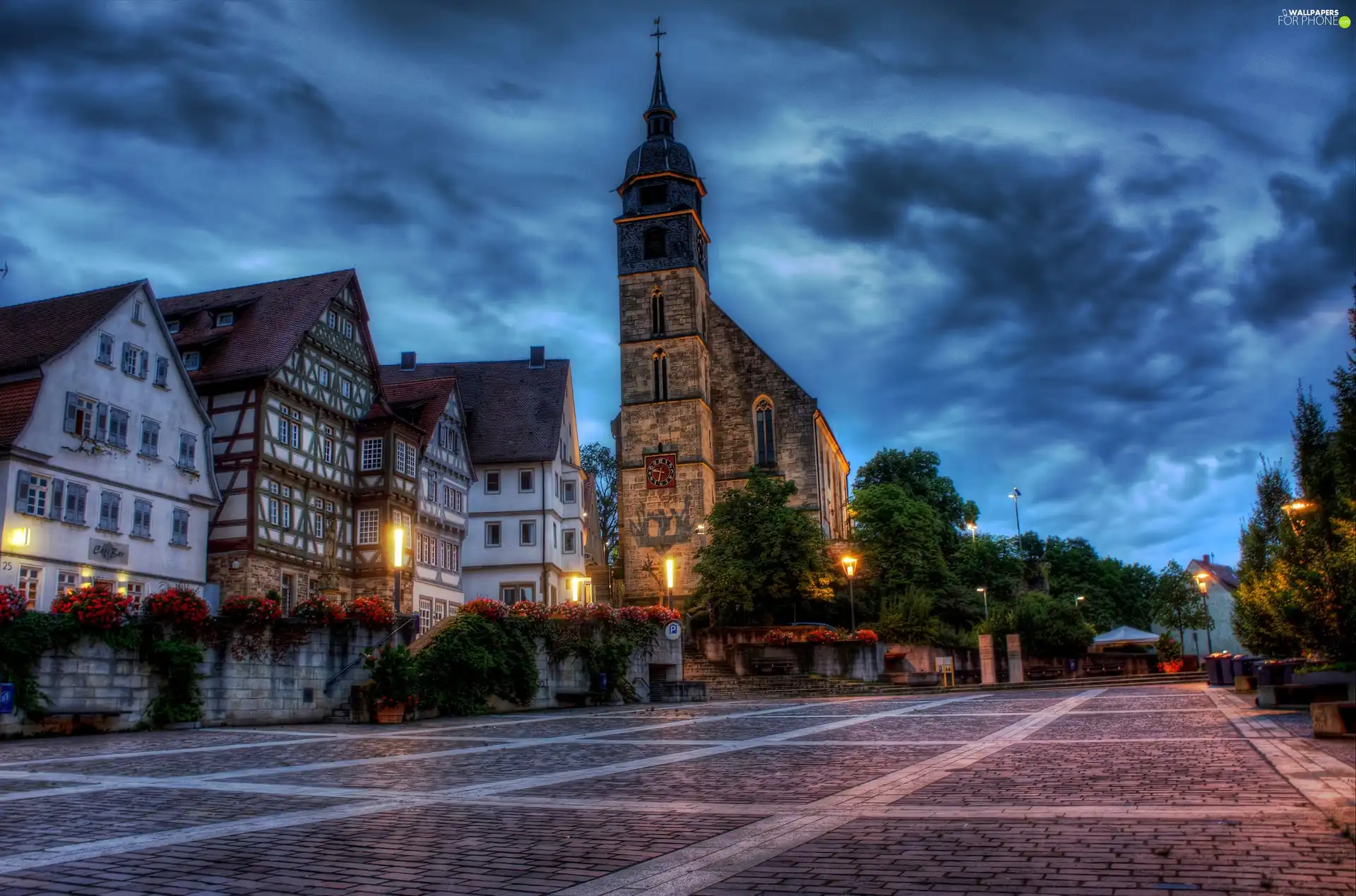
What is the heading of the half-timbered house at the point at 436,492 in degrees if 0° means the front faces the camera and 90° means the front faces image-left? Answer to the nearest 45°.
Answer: approximately 315°

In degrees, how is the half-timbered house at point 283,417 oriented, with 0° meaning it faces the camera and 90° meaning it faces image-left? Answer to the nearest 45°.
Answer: approximately 315°

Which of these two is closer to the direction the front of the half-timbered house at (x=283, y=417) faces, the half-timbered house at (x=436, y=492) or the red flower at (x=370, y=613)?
the red flower

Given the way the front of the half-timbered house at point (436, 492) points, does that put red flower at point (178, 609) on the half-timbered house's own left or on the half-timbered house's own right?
on the half-timbered house's own right

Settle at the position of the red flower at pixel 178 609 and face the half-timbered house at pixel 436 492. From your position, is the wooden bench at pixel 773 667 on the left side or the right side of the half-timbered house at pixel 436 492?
right

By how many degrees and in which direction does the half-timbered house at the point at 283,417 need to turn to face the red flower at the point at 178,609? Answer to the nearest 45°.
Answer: approximately 45° to its right

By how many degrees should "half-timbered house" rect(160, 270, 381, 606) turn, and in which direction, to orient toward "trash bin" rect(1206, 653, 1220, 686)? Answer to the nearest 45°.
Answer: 0° — it already faces it

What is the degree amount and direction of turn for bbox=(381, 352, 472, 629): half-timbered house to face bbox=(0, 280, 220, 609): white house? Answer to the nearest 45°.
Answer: approximately 90° to its right

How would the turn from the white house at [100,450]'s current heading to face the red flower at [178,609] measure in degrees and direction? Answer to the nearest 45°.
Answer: approximately 45° to its right

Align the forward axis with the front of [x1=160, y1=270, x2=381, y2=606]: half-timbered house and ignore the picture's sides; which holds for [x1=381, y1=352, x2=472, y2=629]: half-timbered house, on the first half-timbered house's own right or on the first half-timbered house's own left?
on the first half-timbered house's own left
